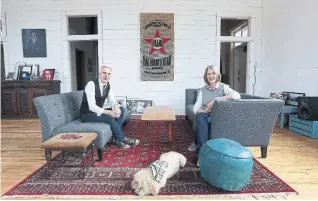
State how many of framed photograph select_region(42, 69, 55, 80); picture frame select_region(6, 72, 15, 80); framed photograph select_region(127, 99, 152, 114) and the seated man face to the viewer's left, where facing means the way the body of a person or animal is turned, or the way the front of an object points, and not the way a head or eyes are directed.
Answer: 0

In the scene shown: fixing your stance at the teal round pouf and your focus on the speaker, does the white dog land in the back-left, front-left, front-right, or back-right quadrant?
back-left

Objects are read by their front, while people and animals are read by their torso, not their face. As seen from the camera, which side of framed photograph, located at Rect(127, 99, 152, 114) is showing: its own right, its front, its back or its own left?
front

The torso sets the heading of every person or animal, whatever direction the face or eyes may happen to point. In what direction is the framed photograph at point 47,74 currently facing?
toward the camera

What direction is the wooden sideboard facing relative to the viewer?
toward the camera

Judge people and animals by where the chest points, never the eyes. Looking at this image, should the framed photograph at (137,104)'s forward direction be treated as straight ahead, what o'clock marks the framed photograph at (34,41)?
the framed photograph at (34,41) is roughly at 3 o'clock from the framed photograph at (137,104).

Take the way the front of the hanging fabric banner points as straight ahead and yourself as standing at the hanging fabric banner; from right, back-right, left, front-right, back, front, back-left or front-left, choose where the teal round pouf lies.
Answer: front

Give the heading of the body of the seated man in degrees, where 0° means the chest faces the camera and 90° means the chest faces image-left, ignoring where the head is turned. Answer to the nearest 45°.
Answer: approximately 315°

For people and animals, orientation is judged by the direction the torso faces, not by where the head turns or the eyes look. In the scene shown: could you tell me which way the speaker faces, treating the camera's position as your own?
facing the viewer and to the left of the viewer

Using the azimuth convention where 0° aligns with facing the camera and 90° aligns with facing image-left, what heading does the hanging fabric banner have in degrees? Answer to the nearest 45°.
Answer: approximately 0°

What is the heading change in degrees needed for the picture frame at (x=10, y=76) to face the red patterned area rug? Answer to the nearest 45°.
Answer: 0° — it already faces it
